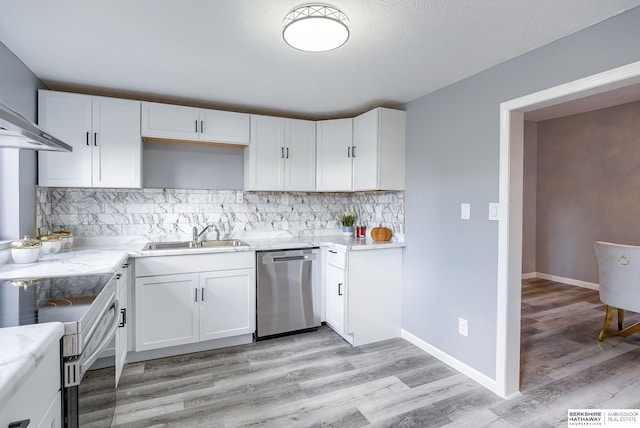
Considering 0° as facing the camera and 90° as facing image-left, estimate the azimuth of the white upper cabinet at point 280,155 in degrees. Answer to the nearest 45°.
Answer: approximately 0°

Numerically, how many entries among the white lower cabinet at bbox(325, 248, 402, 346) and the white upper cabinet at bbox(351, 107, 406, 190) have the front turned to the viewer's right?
0

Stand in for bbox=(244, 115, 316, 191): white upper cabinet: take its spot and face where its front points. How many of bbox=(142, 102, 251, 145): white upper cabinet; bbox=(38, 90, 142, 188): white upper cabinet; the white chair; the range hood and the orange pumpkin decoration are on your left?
2

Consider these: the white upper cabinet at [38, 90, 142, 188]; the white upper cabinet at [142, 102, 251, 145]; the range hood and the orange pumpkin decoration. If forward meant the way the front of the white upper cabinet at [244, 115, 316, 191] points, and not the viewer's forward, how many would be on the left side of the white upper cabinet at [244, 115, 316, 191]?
1

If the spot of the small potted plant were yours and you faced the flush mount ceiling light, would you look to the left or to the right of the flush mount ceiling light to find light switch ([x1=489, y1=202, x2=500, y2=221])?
left

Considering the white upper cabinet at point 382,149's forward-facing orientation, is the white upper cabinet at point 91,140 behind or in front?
in front

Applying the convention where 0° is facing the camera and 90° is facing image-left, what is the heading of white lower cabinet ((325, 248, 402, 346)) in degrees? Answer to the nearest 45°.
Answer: approximately 45°

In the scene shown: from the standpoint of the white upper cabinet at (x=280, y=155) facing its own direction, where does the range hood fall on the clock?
The range hood is roughly at 1 o'clock from the white upper cabinet.

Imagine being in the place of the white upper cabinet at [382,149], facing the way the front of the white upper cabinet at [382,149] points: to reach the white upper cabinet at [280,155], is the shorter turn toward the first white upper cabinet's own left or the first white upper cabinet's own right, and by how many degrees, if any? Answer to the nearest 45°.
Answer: approximately 45° to the first white upper cabinet's own right

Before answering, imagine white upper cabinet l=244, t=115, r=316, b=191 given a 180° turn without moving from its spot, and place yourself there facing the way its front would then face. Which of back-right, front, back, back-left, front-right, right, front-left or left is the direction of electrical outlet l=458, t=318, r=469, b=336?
back-right

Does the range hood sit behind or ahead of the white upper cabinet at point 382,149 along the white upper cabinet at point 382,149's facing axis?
ahead

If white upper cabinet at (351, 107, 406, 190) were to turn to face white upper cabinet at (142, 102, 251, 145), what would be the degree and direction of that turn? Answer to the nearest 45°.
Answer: approximately 45° to its right

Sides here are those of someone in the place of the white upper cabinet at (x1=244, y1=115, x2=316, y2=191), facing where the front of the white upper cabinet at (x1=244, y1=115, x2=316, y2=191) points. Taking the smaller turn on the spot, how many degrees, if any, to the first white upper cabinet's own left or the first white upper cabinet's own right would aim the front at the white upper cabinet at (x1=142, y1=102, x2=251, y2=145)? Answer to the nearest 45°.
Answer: approximately 90° to the first white upper cabinet's own right
